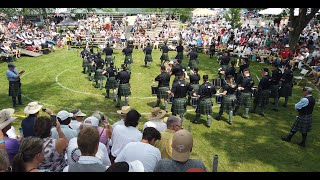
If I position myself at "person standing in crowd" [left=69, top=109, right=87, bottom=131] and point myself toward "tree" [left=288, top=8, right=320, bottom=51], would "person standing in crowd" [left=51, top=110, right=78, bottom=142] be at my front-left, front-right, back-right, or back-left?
back-right

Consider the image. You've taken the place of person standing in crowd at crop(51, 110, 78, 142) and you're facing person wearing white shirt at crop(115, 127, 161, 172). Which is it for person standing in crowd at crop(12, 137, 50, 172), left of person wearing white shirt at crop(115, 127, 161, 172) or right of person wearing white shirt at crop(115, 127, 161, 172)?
right

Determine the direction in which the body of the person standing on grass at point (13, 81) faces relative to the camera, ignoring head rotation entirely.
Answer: to the viewer's right

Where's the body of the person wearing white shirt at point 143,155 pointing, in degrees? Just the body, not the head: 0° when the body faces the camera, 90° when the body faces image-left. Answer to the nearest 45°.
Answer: approximately 225°

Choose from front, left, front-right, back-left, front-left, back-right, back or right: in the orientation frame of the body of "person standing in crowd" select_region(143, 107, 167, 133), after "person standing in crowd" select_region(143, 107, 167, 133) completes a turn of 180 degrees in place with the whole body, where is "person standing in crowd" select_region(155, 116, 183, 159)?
front

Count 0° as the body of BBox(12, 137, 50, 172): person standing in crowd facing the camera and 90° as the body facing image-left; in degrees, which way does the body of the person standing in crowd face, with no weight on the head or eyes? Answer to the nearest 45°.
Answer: approximately 225°

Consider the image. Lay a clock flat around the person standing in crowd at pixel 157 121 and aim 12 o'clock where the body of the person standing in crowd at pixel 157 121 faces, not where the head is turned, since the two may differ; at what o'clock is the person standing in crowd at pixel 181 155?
the person standing in crowd at pixel 181 155 is roughly at 6 o'clock from the person standing in crowd at pixel 157 121.

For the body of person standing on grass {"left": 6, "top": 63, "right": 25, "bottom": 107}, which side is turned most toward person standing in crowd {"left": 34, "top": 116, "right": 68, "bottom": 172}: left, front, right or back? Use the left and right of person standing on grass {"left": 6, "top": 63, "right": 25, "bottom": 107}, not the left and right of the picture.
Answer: right

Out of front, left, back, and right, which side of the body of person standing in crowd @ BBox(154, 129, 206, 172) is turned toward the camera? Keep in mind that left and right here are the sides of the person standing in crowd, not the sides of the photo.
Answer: back

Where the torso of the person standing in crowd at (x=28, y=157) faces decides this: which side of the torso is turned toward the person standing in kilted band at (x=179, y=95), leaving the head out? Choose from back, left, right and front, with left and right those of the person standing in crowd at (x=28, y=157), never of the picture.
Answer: front

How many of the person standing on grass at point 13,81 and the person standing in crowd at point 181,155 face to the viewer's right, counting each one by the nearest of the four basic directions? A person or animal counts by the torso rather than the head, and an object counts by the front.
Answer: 1

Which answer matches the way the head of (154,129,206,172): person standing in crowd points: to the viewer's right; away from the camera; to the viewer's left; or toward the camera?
away from the camera

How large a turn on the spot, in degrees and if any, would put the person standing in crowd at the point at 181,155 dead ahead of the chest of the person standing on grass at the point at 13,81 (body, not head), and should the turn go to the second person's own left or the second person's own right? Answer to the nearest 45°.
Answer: approximately 90° to the second person's own right

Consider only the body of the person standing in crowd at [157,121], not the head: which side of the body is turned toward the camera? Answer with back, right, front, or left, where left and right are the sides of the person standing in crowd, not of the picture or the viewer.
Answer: back

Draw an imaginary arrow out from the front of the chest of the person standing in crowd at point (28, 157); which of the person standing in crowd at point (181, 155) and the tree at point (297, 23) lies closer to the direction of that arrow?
the tree
